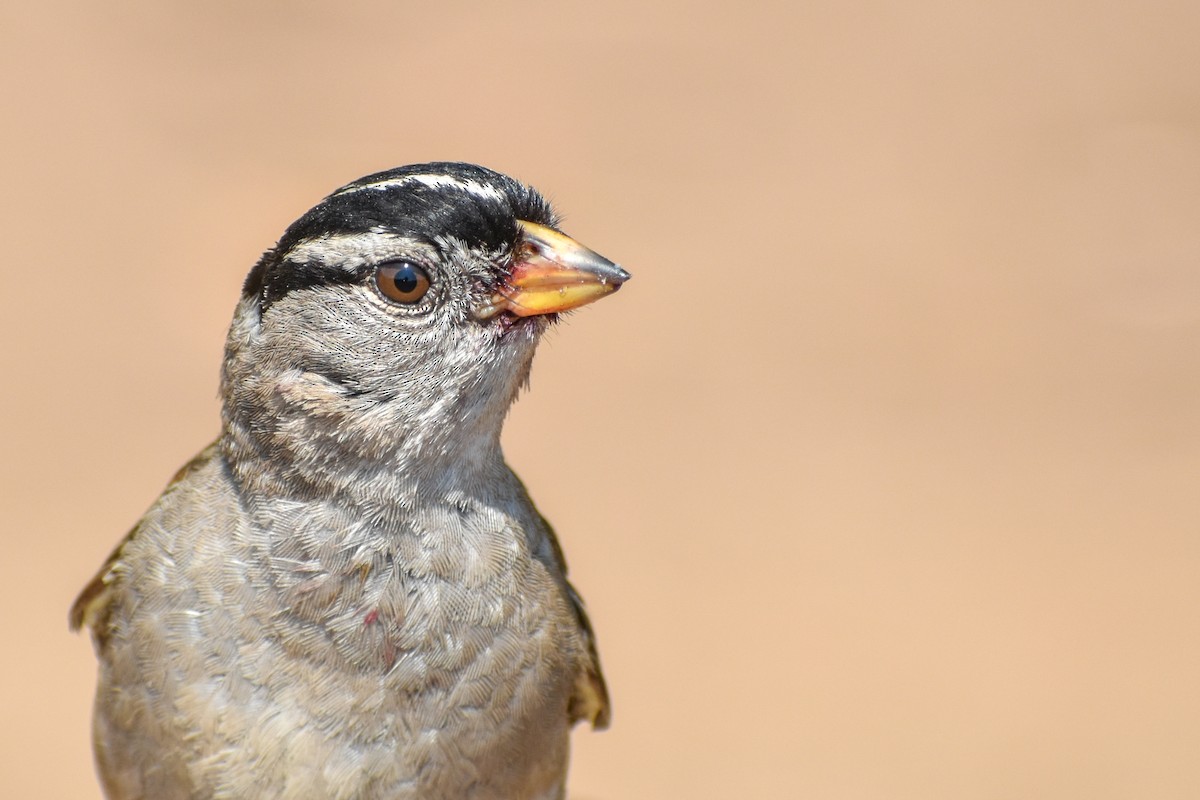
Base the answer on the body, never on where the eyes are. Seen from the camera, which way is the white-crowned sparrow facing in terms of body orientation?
toward the camera
